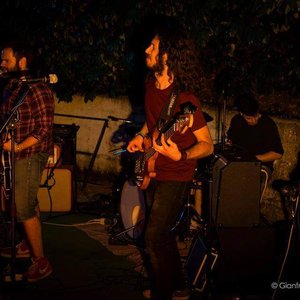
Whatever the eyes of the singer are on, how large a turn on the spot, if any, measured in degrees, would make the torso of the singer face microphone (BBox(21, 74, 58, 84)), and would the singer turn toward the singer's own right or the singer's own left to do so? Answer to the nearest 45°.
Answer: approximately 90° to the singer's own left

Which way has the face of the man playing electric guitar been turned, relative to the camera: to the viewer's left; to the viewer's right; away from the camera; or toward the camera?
to the viewer's left

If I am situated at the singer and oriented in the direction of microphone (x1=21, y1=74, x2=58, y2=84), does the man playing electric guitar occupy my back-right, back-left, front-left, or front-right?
front-left

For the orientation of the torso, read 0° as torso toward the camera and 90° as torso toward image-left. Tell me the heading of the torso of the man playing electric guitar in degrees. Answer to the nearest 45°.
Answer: approximately 45°
